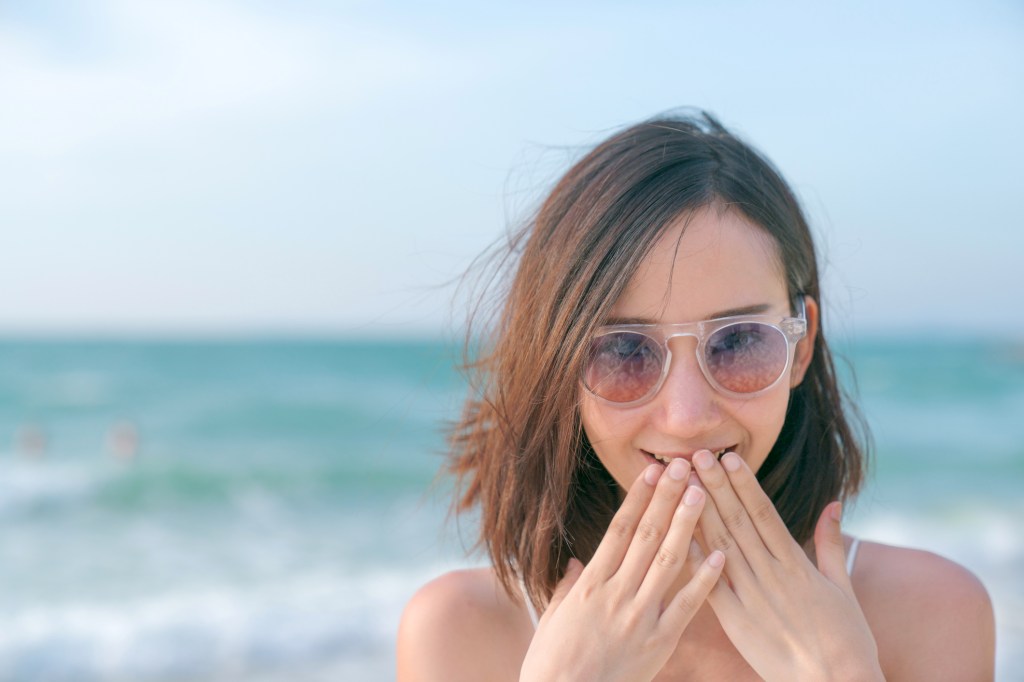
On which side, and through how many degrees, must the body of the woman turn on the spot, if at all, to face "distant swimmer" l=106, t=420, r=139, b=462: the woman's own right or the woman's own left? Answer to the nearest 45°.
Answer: approximately 135° to the woman's own right

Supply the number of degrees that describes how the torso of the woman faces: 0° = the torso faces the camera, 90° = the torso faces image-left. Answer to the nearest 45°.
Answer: approximately 0°
